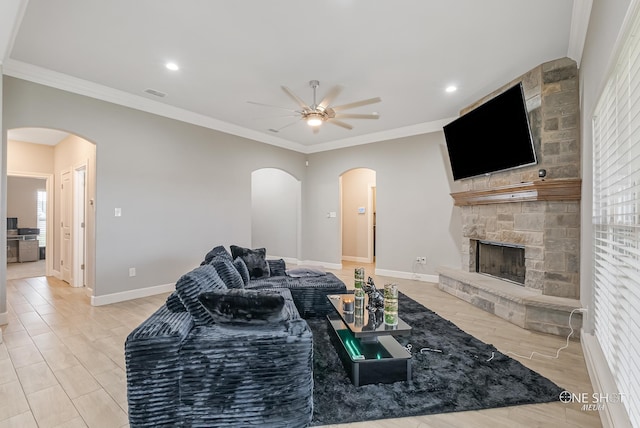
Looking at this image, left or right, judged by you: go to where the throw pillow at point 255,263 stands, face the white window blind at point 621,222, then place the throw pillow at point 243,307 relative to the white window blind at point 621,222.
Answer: right

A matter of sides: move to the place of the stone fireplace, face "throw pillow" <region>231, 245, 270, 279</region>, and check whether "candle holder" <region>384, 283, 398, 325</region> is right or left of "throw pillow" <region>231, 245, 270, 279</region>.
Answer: left

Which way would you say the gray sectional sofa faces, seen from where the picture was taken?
facing to the right of the viewer

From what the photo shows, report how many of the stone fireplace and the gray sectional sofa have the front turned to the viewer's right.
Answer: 1

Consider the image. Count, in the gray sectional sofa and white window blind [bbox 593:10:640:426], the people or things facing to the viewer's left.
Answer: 1

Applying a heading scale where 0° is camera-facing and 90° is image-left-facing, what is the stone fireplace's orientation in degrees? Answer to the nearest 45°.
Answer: approximately 45°

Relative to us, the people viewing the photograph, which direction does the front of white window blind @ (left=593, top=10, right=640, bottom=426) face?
facing to the left of the viewer

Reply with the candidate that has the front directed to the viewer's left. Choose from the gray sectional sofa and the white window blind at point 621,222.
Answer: the white window blind

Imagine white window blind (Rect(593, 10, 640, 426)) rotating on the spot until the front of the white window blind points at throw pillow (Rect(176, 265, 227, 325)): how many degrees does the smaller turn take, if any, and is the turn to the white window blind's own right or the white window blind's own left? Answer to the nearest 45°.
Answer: approximately 45° to the white window blind's own left

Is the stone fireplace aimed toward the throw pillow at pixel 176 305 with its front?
yes

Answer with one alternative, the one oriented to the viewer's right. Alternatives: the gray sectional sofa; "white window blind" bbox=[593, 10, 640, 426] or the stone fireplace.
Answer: the gray sectional sofa

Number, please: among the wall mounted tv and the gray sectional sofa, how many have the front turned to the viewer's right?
1

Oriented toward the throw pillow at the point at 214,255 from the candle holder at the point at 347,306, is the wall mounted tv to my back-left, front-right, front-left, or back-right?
back-right
